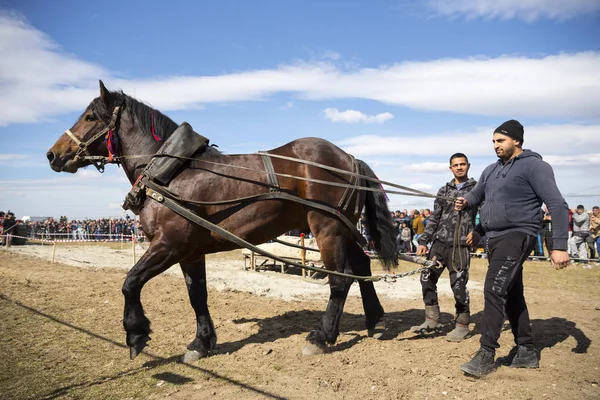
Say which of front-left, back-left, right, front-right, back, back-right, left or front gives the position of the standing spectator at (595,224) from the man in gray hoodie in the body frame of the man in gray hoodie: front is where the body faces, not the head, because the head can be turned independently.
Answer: back-right

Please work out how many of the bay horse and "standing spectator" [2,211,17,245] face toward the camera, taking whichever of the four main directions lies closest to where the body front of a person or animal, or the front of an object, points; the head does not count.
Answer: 1

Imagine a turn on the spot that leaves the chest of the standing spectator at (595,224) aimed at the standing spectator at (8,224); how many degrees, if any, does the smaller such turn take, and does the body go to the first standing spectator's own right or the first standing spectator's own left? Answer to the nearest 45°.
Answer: approximately 45° to the first standing spectator's own right

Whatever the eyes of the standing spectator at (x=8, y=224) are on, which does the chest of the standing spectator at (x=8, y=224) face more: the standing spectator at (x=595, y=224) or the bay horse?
the bay horse

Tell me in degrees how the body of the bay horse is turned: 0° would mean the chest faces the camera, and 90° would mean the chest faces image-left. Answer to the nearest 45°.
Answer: approximately 90°

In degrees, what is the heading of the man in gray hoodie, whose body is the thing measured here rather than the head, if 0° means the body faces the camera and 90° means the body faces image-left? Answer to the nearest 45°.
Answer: approximately 45°

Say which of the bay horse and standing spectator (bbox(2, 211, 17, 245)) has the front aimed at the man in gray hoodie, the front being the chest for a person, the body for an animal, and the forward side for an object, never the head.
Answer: the standing spectator
